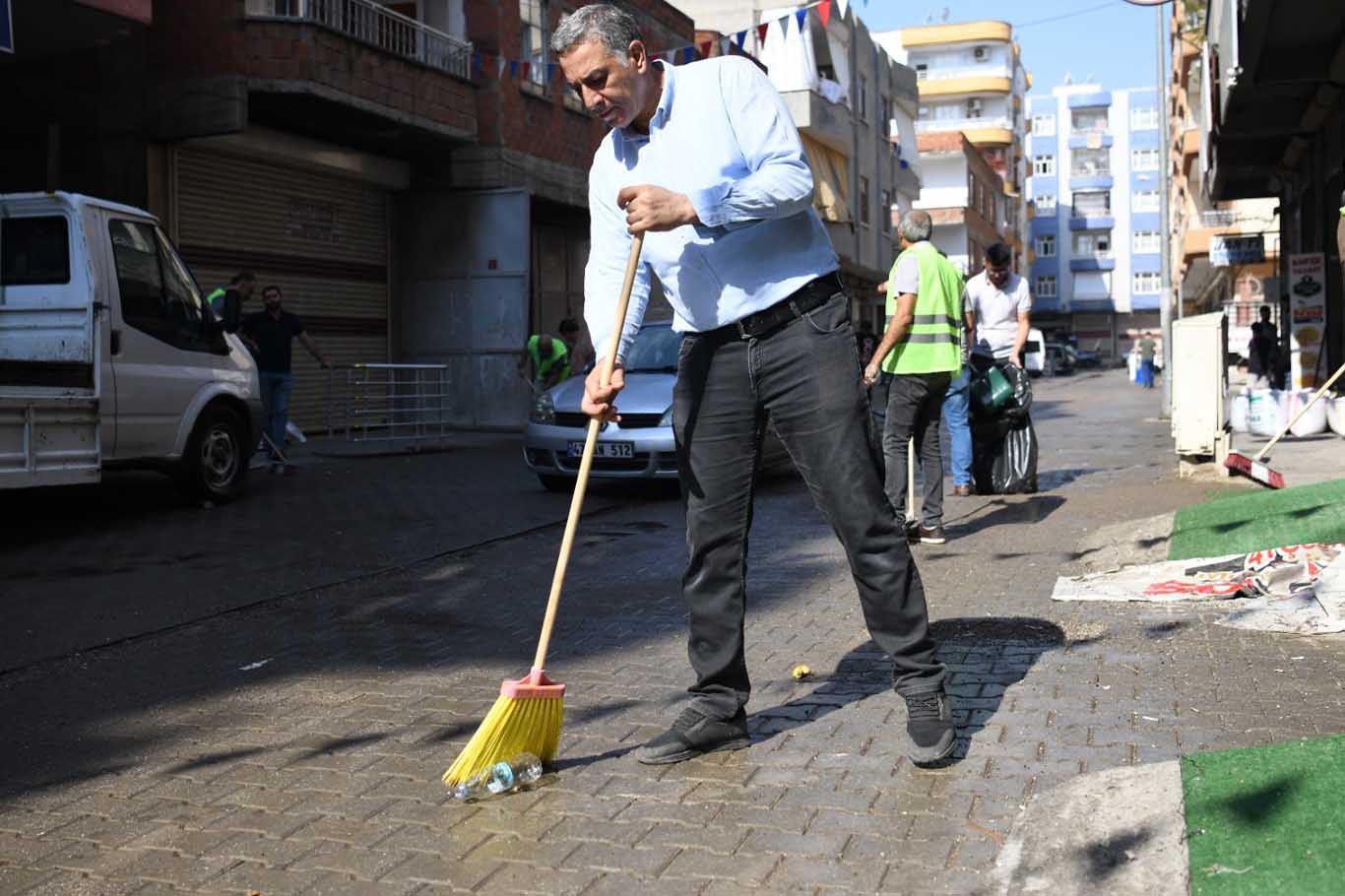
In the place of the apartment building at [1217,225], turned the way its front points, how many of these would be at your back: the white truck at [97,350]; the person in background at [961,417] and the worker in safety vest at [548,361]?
0

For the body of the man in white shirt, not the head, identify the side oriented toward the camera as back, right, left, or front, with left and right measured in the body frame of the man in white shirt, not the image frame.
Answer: front

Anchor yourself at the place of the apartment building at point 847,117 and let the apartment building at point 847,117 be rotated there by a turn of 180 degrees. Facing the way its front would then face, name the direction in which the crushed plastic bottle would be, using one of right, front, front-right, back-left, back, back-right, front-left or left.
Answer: back-left

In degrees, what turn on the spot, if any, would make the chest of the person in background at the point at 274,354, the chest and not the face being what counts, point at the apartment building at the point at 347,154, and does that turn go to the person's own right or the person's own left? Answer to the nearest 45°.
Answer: approximately 180°

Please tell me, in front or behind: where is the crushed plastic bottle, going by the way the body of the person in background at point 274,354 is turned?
in front

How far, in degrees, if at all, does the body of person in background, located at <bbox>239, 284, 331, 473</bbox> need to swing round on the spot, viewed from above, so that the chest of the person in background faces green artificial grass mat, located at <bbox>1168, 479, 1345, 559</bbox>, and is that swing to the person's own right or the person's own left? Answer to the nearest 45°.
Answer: approximately 45° to the person's own left

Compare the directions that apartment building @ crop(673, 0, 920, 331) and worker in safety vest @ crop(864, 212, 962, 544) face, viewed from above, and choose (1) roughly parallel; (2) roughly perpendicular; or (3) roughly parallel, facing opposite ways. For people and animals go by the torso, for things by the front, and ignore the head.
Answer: roughly parallel, facing opposite ways

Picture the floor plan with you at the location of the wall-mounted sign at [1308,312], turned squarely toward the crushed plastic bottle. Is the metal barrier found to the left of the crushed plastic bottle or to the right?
right

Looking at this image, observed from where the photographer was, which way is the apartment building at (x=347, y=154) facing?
facing the viewer and to the right of the viewer

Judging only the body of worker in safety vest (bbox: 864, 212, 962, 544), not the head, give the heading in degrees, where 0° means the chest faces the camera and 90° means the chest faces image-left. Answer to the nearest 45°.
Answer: approximately 135°

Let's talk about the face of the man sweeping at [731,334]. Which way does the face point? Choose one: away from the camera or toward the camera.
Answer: toward the camera

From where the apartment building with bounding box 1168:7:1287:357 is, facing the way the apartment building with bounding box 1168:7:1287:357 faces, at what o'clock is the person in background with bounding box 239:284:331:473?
The person in background is roughly at 11 o'clock from the apartment building.

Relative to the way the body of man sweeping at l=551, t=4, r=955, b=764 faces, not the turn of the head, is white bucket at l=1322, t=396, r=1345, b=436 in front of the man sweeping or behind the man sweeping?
behind

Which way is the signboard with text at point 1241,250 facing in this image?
toward the camera

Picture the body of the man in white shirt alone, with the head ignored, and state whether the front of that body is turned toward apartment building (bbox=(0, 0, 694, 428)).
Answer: no

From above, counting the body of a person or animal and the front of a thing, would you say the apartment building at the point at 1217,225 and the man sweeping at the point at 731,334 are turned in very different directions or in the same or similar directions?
same or similar directions
